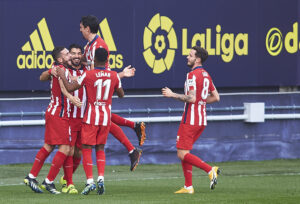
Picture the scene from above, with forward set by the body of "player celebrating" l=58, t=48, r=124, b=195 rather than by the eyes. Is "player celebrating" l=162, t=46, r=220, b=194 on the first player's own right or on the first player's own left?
on the first player's own right

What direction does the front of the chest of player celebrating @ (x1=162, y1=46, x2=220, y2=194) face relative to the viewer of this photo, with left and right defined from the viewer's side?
facing away from the viewer and to the left of the viewer

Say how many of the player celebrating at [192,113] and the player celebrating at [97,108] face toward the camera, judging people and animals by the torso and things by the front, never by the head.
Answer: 0

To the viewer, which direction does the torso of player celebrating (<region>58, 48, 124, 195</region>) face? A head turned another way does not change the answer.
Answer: away from the camera

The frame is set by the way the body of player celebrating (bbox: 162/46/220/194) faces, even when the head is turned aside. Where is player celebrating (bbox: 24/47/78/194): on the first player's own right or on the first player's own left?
on the first player's own left

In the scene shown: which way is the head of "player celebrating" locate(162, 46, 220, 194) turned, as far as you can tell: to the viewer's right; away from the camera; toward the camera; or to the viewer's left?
to the viewer's left
